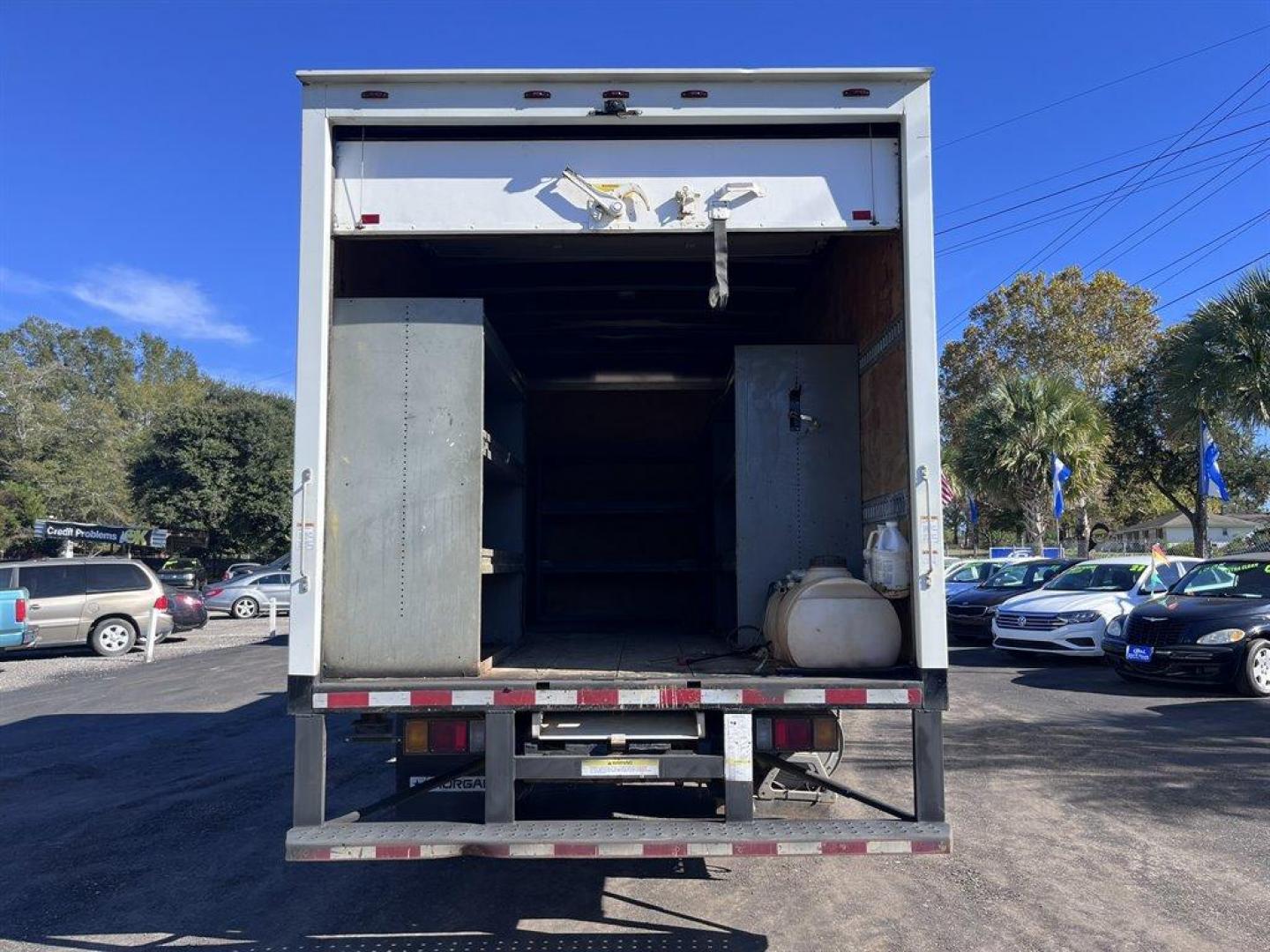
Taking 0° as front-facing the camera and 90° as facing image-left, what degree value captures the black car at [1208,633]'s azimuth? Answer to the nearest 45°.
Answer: approximately 45°

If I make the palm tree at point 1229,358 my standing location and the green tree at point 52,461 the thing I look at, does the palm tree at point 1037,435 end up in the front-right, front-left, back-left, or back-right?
front-right

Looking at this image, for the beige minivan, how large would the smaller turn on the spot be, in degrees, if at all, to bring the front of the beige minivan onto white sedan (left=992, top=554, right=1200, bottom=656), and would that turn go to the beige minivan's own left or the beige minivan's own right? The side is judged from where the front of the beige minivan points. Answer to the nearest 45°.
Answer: approximately 135° to the beige minivan's own left

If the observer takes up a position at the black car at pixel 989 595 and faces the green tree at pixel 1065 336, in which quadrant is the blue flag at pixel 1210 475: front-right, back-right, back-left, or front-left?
front-right

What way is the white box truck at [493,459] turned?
away from the camera

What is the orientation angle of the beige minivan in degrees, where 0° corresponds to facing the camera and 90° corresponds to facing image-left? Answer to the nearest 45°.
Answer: approximately 90°

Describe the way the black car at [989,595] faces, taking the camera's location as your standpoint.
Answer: facing the viewer and to the left of the viewer

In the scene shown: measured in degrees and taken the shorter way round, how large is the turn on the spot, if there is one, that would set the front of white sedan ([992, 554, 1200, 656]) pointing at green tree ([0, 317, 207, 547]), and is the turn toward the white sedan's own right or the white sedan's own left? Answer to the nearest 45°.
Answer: approximately 45° to the white sedan's own right

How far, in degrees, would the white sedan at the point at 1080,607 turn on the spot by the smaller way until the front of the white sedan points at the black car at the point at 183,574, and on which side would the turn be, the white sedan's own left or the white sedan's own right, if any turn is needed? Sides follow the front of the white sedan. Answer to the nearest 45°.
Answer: approximately 45° to the white sedan's own right

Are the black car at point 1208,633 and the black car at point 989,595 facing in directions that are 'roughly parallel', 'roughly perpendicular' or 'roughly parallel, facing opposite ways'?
roughly parallel

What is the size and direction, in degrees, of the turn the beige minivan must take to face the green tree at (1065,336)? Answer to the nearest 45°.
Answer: approximately 180°

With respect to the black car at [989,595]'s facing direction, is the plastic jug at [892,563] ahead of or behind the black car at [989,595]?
ahead

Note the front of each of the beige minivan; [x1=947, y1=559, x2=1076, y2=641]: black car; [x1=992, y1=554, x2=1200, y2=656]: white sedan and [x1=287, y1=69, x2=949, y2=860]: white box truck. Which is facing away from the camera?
the white box truck

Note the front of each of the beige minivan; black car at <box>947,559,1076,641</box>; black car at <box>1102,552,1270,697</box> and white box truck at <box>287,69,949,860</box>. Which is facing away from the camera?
the white box truck
